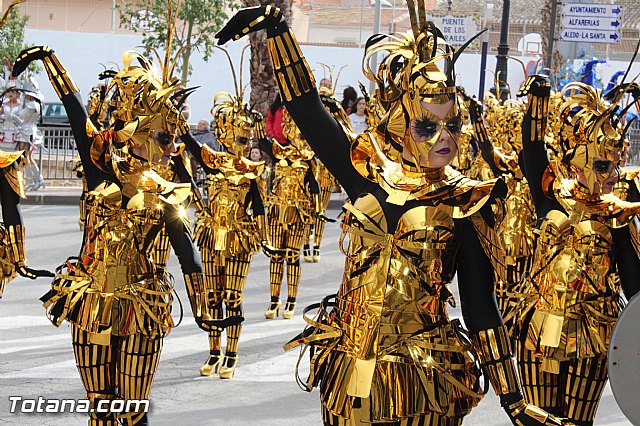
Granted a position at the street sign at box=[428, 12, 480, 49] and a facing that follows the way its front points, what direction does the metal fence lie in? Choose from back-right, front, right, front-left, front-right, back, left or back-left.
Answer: right

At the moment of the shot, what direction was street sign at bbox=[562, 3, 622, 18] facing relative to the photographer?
facing the viewer

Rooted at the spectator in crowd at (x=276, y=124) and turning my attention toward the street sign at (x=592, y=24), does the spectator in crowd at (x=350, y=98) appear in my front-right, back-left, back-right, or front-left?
front-left

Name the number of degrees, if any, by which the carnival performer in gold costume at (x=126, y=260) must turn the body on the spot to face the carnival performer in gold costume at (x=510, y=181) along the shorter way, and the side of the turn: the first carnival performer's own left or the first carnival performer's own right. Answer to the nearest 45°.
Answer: approximately 90° to the first carnival performer's own left

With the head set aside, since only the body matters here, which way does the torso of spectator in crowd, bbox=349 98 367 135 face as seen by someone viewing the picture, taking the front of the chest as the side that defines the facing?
toward the camera

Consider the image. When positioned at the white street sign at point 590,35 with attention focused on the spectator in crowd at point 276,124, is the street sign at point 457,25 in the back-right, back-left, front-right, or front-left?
front-right

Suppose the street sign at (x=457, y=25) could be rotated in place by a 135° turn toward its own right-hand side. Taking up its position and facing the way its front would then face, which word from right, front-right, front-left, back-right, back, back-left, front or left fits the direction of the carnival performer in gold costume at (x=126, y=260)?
back-left

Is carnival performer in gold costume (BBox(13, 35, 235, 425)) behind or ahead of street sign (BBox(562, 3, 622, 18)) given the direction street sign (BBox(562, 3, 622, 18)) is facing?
ahead

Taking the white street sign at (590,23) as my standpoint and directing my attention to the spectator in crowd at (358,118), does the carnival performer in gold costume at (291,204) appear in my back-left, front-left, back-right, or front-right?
front-left

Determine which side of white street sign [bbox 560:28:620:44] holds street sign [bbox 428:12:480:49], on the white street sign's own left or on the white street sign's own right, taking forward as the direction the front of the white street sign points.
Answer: on the white street sign's own right

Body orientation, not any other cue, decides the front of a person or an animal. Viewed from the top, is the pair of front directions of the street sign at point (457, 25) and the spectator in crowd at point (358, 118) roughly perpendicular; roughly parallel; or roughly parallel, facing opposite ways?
roughly parallel

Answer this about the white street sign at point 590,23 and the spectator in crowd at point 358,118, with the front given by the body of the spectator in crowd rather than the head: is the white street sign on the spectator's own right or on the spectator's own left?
on the spectator's own left

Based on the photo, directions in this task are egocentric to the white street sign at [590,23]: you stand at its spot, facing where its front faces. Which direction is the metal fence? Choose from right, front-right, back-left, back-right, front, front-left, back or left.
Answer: right

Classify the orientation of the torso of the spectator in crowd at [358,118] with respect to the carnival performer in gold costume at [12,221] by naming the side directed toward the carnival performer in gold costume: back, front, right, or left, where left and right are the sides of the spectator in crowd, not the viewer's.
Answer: front

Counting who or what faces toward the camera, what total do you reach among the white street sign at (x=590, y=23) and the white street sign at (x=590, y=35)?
2

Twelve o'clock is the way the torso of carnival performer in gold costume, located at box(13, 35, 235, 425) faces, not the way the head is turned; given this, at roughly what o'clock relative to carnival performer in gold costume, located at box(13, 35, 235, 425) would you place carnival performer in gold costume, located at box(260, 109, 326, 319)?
carnival performer in gold costume, located at box(260, 109, 326, 319) is roughly at 8 o'clock from carnival performer in gold costume, located at box(13, 35, 235, 425).

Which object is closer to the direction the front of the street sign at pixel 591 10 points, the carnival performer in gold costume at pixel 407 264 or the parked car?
the carnival performer in gold costume

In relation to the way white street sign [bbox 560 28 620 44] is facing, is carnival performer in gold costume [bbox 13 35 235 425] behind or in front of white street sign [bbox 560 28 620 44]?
in front
